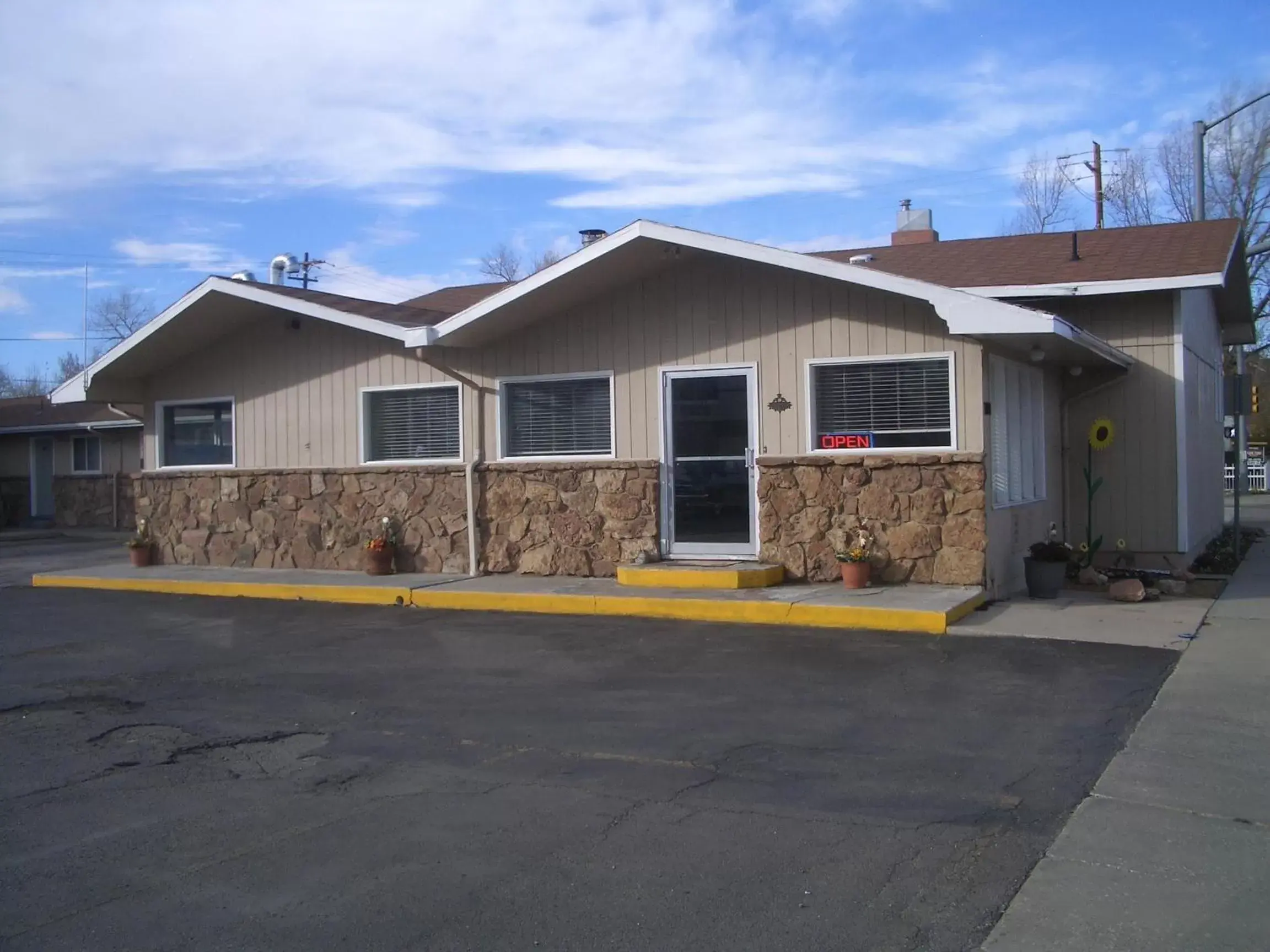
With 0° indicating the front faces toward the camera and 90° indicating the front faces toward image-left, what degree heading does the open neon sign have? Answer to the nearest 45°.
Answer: approximately 0°

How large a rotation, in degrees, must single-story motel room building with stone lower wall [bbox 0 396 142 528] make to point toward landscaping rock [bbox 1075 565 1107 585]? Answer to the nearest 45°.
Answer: approximately 45° to its left

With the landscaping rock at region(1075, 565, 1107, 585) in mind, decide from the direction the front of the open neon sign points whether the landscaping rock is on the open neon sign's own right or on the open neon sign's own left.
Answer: on the open neon sign's own left

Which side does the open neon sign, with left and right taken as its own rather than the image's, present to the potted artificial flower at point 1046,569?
left

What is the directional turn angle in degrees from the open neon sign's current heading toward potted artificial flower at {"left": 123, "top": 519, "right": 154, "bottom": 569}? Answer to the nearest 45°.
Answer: approximately 90° to its right

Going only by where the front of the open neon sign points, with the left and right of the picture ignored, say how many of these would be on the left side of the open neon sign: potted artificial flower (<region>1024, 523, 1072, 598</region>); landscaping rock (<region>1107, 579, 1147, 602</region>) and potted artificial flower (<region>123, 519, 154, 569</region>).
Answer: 2

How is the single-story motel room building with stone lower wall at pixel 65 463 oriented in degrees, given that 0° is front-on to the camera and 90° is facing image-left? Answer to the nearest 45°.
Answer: approximately 0°

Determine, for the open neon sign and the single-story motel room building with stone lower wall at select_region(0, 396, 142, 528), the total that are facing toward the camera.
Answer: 2

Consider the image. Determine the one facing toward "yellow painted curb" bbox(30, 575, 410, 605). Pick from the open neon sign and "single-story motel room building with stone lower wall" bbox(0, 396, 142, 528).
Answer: the single-story motel room building with stone lower wall

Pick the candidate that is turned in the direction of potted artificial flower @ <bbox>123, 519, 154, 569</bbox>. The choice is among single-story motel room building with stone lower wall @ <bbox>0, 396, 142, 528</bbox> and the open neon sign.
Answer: the single-story motel room building with stone lower wall
